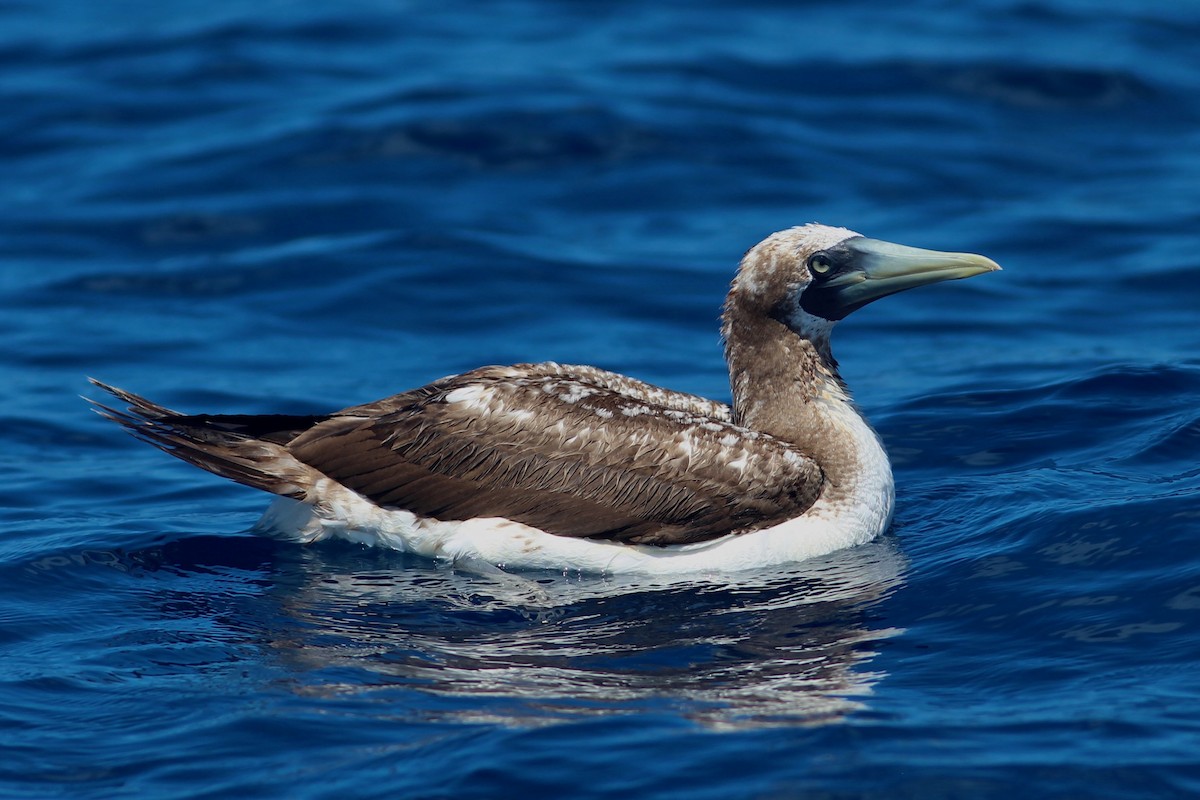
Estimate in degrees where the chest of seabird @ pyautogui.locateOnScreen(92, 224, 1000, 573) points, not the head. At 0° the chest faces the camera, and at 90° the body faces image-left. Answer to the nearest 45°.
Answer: approximately 270°
